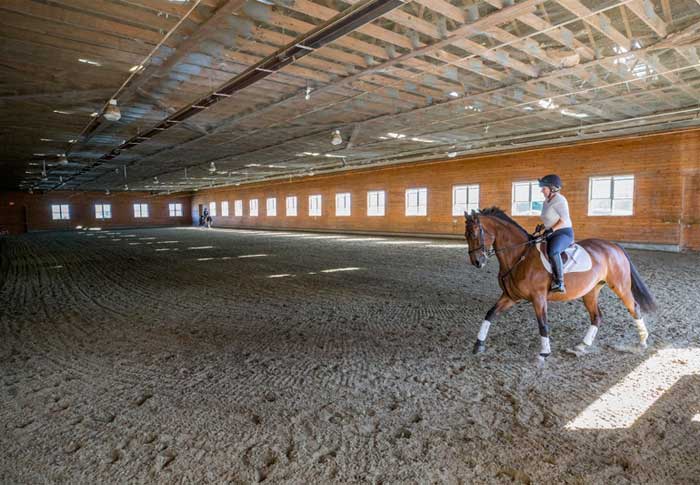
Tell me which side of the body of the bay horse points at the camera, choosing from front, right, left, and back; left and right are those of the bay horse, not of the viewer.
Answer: left

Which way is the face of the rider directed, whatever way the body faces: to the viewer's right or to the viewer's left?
to the viewer's left

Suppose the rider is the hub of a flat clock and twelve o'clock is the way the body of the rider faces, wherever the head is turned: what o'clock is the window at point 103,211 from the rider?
The window is roughly at 1 o'clock from the rider.

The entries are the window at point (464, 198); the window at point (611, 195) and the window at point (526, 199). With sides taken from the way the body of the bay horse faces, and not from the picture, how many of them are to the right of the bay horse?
3

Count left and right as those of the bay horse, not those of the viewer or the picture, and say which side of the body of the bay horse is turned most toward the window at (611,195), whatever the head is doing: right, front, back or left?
right

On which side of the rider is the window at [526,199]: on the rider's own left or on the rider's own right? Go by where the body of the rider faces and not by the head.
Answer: on the rider's own right

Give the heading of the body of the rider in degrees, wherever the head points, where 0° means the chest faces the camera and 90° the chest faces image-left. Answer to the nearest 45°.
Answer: approximately 90°

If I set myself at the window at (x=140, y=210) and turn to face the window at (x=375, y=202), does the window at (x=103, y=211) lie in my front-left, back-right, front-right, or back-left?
back-right

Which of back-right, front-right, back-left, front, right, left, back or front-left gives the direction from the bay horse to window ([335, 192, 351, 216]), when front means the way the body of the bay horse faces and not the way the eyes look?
front-right
